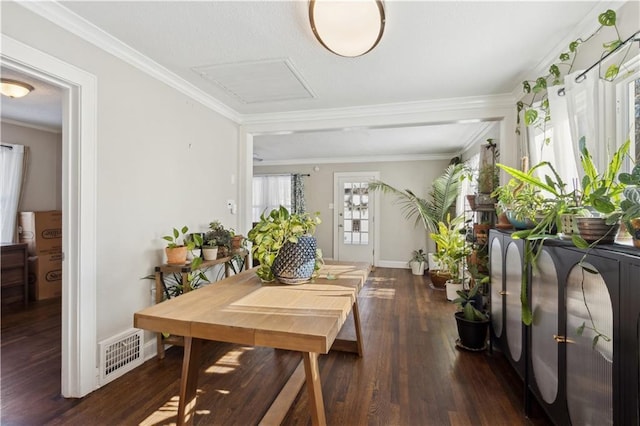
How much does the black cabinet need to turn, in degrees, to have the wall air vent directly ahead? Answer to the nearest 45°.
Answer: approximately 45° to its right

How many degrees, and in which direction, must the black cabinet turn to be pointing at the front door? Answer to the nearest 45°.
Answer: approximately 90° to its right

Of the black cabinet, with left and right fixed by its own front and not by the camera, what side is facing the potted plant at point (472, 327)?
right

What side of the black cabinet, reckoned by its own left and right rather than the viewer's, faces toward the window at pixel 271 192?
right

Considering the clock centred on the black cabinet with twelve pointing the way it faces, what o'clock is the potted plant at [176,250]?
The potted plant is roughly at 1 o'clock from the black cabinet.

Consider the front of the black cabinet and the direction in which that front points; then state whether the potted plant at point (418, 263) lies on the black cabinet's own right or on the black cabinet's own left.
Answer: on the black cabinet's own right

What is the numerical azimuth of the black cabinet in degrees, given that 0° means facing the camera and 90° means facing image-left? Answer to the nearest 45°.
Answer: approximately 45°
